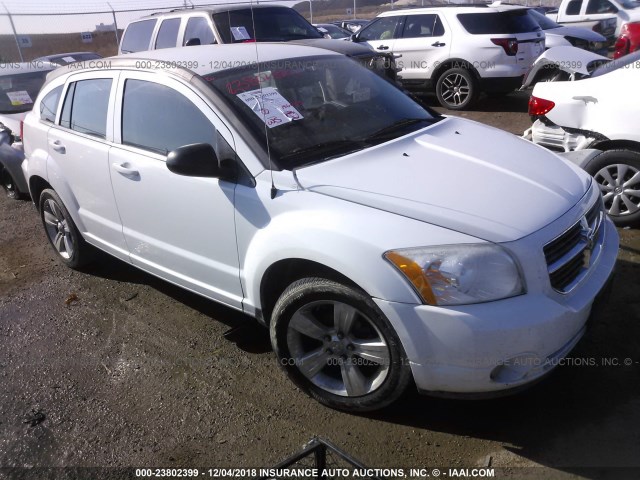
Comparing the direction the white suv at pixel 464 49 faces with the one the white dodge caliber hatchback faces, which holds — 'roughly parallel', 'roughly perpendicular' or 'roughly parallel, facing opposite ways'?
roughly parallel, facing opposite ways

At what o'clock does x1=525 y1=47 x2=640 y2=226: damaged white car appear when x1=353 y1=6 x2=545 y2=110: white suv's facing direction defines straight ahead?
The damaged white car is roughly at 7 o'clock from the white suv.

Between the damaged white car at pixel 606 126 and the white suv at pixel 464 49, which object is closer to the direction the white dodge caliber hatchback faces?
the damaged white car

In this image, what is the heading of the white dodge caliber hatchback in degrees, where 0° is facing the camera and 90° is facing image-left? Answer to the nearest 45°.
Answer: approximately 315°

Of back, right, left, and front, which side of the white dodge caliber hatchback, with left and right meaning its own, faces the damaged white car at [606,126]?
left

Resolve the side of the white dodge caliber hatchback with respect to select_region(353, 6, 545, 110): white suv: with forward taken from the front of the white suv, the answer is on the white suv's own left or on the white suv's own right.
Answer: on the white suv's own left

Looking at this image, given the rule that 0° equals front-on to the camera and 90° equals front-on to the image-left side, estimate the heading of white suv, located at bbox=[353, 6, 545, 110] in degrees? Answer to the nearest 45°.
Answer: approximately 135°

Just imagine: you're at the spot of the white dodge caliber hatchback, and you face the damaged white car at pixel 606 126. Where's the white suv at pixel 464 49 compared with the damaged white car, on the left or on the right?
left
